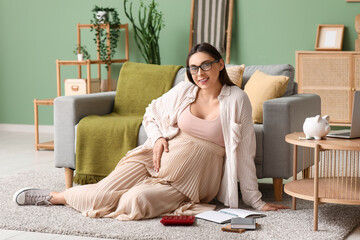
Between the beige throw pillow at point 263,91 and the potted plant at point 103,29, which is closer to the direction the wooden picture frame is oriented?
the beige throw pillow

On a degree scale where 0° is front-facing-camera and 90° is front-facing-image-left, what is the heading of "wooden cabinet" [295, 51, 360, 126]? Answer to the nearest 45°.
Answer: approximately 0°

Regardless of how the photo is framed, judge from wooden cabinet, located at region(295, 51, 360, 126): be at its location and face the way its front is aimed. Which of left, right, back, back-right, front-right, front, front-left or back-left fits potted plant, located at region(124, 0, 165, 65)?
right

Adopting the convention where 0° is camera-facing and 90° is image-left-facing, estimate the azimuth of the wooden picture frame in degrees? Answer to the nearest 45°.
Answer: approximately 0°

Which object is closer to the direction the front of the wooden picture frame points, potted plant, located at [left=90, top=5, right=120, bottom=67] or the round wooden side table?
the round wooden side table

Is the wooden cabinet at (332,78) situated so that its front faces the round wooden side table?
yes

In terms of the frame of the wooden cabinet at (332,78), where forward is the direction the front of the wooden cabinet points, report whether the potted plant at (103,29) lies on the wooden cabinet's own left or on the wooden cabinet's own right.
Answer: on the wooden cabinet's own right

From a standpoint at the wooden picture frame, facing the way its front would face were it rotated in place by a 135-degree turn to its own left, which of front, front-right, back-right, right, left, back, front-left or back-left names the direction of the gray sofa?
back-right

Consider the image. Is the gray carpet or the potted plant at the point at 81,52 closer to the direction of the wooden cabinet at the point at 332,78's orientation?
the gray carpet
